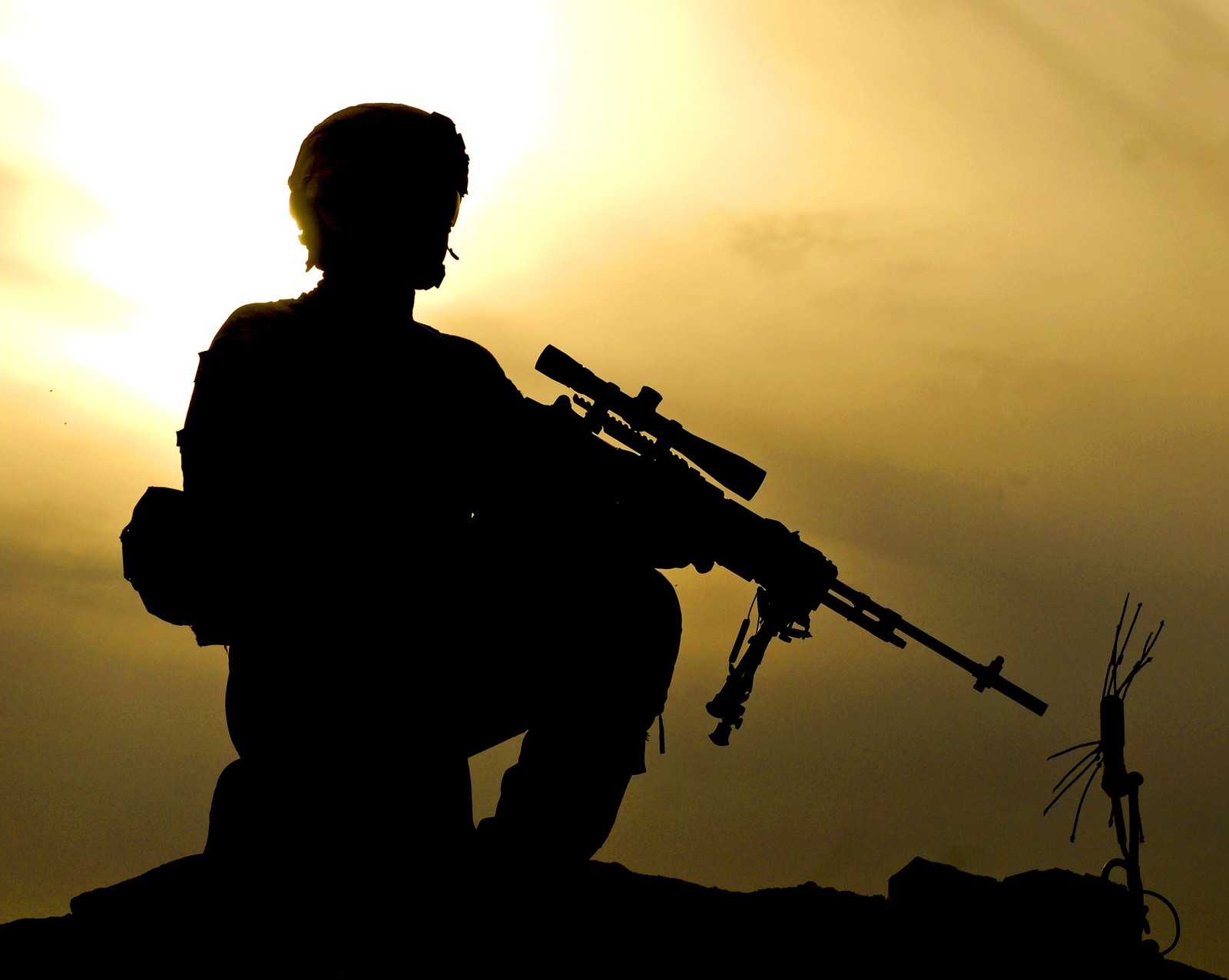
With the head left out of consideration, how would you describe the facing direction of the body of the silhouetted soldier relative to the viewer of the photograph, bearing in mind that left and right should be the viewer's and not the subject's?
facing away from the viewer and to the right of the viewer
